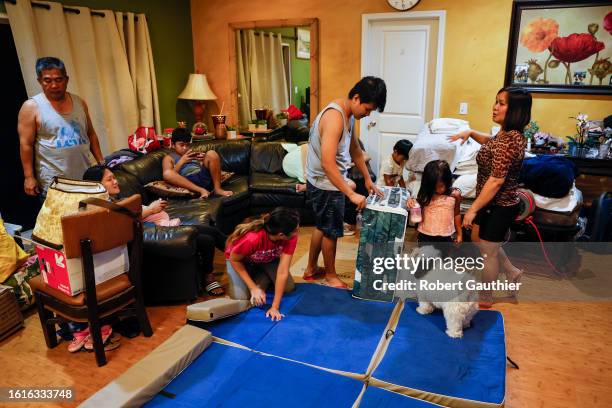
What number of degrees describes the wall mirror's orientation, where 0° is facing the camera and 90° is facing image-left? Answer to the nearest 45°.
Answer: approximately 0°

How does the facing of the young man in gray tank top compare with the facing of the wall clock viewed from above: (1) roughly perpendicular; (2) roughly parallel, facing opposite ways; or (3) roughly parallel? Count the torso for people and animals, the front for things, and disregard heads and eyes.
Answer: roughly perpendicular

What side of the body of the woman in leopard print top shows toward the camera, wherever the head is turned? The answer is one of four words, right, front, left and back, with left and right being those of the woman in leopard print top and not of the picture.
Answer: left

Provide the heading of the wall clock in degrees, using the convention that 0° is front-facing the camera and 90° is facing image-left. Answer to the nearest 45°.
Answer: approximately 0°

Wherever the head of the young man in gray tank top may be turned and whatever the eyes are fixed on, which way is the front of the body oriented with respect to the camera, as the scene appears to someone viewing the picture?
to the viewer's right

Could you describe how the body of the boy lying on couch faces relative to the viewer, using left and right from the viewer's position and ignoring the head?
facing the viewer and to the right of the viewer

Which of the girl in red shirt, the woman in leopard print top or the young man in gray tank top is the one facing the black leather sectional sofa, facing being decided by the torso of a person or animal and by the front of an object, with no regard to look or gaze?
the woman in leopard print top
